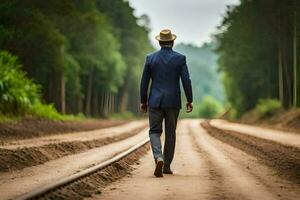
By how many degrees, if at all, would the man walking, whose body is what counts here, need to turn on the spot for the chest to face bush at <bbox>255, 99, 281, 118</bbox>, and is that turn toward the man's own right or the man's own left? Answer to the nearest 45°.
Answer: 0° — they already face it

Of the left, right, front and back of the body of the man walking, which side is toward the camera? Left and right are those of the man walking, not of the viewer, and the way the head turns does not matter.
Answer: back

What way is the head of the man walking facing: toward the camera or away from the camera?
away from the camera
